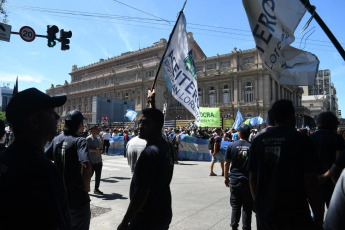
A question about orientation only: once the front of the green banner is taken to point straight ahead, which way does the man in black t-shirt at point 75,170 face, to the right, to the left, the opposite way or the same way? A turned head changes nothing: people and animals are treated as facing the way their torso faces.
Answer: the opposite way

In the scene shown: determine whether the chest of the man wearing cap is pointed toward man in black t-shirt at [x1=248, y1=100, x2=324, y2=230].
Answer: yes

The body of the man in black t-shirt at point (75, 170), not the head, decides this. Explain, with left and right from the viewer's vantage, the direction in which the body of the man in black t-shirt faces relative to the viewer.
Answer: facing away from the viewer and to the right of the viewer

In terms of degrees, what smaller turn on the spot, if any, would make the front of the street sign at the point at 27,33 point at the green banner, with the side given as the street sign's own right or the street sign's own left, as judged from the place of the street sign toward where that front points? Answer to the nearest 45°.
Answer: approximately 90° to the street sign's own left

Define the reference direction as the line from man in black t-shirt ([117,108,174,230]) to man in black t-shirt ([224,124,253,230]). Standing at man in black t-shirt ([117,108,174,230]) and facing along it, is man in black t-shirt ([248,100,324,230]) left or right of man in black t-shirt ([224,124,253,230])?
right

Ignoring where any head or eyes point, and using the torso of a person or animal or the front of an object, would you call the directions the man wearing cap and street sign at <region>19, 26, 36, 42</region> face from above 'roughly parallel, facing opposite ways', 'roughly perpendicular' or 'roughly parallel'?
roughly perpendicular

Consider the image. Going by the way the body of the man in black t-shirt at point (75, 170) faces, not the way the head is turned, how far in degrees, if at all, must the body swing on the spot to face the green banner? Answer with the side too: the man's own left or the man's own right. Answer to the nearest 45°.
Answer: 0° — they already face it

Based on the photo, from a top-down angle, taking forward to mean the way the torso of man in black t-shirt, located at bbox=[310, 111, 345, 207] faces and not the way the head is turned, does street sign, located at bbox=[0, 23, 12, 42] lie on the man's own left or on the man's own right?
on the man's own left

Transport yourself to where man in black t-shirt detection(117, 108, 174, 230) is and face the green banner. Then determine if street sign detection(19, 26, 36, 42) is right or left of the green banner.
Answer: left

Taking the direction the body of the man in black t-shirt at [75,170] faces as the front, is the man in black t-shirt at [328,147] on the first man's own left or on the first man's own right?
on the first man's own right

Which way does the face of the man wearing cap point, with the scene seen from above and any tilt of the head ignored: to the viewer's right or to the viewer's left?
to the viewer's right
